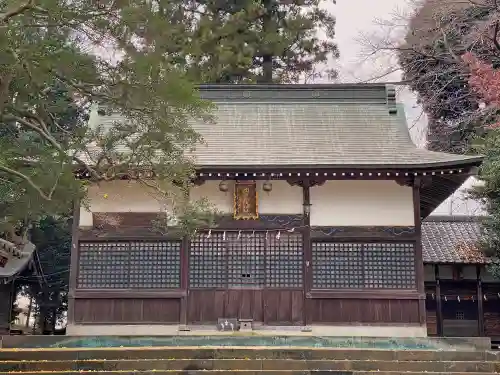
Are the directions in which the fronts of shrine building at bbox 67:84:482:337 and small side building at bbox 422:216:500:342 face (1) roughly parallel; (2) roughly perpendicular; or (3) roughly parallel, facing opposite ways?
roughly parallel

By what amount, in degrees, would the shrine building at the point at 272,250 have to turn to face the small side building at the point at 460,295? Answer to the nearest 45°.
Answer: approximately 135° to its left

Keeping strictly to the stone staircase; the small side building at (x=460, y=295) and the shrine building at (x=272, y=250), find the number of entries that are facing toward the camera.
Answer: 3

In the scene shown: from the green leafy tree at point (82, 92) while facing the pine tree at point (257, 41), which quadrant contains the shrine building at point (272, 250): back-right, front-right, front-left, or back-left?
front-right

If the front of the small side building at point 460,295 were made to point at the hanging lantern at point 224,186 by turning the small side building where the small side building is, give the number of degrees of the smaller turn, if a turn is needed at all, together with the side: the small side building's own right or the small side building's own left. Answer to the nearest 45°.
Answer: approximately 45° to the small side building's own right

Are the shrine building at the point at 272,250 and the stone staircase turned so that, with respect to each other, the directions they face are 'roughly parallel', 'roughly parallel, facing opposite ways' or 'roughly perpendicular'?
roughly parallel

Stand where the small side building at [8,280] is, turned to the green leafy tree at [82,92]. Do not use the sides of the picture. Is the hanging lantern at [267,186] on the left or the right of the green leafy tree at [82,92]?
left

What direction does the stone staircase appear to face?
toward the camera

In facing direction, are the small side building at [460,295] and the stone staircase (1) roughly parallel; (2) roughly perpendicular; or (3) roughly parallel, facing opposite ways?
roughly parallel

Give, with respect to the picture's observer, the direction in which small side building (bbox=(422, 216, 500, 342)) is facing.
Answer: facing the viewer
